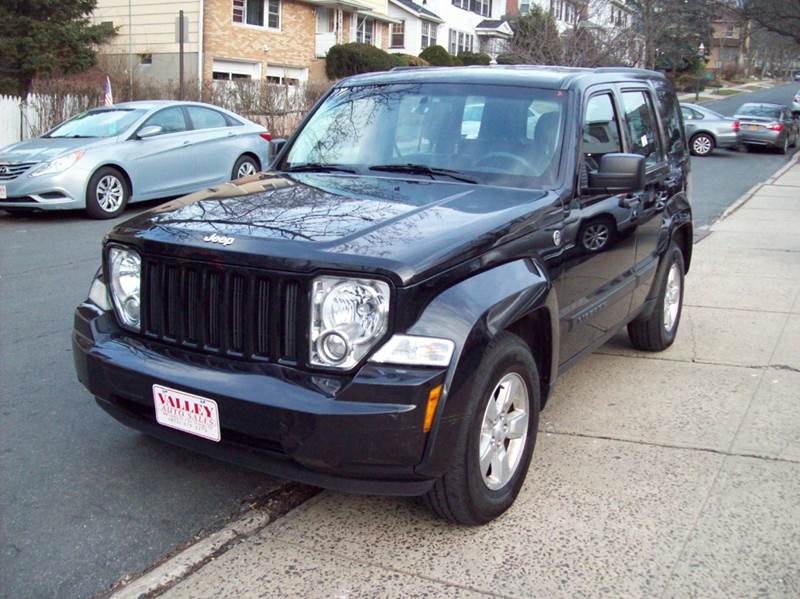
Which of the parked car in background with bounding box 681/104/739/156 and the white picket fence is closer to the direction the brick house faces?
the parked car in background

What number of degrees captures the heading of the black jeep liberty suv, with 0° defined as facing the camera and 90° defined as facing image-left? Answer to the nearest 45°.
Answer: approximately 45°

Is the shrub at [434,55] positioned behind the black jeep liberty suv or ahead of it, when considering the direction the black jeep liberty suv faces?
behind

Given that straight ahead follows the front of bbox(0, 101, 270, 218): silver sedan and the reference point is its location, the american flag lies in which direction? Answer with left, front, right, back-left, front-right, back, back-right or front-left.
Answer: back-right

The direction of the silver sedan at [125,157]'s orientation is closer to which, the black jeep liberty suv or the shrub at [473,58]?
the black jeep liberty suv

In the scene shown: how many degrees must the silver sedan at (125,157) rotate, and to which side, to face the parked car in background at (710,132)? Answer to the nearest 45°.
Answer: approximately 180°

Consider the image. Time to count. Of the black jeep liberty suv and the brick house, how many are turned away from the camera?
0

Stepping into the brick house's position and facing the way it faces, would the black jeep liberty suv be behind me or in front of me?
in front

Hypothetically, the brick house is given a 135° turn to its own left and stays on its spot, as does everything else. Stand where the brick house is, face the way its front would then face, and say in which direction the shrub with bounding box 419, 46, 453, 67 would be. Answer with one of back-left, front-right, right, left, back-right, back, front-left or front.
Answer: front-right

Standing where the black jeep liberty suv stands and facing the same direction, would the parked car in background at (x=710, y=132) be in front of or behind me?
behind

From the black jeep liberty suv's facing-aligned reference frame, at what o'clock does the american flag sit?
The american flag is roughly at 4 o'clock from the black jeep liberty suv.
